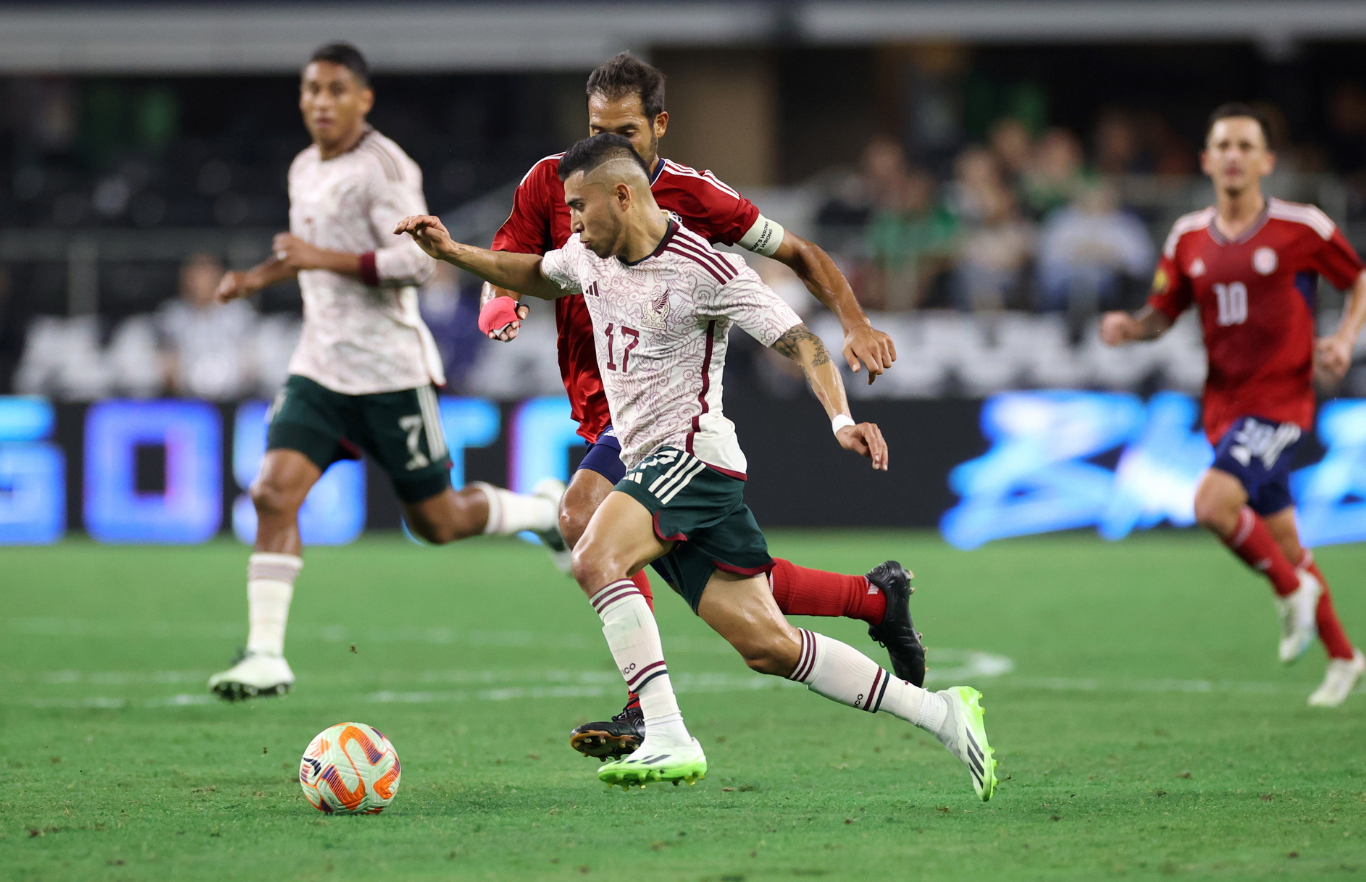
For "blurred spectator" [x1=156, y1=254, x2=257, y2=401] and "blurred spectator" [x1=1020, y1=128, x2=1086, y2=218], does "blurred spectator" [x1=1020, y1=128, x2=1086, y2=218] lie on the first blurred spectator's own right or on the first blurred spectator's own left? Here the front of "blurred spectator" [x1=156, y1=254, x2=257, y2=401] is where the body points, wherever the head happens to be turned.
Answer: on the first blurred spectator's own left

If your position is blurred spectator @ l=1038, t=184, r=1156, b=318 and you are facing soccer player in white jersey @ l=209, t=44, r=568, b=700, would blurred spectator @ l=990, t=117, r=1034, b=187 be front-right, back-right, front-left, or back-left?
back-right

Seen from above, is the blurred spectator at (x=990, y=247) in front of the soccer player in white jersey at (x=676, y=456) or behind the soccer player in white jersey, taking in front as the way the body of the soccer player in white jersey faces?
behind

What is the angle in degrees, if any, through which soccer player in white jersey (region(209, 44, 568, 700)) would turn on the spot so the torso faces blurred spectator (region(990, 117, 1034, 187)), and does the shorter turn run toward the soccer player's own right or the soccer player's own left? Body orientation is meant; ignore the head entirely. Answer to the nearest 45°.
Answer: approximately 180°

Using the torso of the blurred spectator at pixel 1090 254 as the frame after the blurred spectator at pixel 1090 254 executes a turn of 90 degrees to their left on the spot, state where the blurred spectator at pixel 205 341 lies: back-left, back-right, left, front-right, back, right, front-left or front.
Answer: back

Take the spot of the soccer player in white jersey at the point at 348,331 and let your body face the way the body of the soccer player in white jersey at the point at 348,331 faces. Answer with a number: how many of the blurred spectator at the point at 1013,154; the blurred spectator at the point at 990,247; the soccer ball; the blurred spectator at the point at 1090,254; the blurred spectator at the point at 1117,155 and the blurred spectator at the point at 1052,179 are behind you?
5

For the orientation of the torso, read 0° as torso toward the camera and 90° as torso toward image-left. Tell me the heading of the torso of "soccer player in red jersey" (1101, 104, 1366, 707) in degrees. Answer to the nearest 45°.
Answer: approximately 45°

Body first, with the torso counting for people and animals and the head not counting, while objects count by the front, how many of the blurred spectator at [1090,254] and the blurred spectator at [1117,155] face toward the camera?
2

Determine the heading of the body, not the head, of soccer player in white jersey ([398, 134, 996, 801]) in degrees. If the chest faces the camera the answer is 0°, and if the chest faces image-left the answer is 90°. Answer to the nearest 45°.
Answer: approximately 45°

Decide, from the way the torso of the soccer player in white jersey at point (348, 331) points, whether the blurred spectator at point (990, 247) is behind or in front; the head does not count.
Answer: behind

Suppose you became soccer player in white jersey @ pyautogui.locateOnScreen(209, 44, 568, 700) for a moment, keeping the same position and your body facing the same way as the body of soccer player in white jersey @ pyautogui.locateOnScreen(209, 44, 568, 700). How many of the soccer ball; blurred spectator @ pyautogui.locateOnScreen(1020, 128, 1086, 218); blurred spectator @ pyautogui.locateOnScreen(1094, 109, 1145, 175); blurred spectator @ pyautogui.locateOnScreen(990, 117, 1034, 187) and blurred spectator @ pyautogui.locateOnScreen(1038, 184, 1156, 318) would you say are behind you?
4
